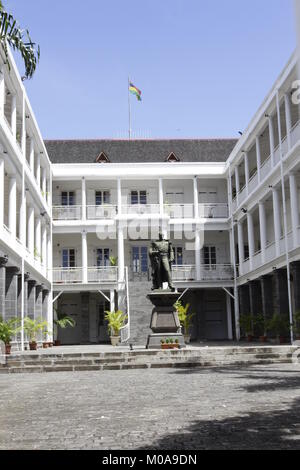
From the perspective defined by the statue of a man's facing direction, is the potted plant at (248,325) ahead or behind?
behind

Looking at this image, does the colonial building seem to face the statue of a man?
yes

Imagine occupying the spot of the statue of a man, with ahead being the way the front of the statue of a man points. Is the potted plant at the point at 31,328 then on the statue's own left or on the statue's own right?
on the statue's own right

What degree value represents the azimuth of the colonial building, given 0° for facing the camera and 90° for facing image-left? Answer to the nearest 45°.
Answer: approximately 0°

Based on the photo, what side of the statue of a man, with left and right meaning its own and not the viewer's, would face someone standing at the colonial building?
back

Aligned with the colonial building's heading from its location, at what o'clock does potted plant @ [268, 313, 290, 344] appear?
The potted plant is roughly at 11 o'clock from the colonial building.

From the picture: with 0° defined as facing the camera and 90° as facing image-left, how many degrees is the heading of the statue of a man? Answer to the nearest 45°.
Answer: approximately 0°

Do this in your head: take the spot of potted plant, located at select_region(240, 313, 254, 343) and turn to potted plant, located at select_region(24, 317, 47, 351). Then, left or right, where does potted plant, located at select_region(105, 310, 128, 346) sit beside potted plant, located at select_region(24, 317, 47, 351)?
right

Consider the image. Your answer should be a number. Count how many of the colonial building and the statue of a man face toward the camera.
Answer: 2
